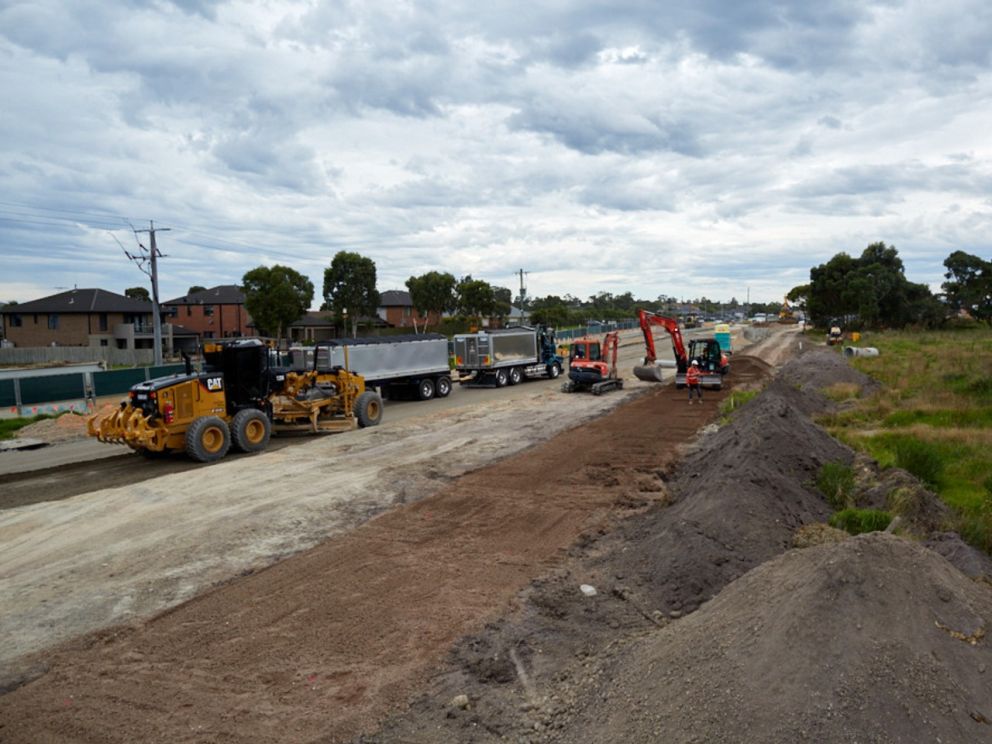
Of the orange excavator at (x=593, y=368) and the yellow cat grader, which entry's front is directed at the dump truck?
the yellow cat grader

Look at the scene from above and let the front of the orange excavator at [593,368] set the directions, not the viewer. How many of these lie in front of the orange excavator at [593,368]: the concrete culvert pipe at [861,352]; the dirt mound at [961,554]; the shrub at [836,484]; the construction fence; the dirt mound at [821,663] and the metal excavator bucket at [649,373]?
2

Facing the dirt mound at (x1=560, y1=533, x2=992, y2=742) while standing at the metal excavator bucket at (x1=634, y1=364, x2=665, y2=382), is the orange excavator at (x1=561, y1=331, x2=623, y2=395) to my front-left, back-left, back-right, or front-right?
front-right

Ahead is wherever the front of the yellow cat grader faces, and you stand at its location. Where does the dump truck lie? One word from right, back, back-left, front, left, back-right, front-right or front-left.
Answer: front

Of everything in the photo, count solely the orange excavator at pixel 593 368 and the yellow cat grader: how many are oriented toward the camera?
0

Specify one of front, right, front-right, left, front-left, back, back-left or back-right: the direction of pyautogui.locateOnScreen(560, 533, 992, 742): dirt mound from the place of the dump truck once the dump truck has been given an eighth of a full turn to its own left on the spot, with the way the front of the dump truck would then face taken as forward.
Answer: back

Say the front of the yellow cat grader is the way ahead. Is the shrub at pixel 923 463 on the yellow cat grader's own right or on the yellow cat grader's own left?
on the yellow cat grader's own right

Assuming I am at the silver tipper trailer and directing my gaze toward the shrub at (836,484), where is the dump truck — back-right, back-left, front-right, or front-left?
back-left

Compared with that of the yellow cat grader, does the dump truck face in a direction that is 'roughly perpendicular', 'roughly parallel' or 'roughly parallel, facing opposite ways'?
roughly parallel

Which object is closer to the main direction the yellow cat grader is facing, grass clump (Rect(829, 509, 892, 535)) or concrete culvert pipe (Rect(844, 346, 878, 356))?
the concrete culvert pipe

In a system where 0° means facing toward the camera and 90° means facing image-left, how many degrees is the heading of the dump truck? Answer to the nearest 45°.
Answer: approximately 225°

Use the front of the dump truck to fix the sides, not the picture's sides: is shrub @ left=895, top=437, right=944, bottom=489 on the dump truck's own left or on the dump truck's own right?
on the dump truck's own right

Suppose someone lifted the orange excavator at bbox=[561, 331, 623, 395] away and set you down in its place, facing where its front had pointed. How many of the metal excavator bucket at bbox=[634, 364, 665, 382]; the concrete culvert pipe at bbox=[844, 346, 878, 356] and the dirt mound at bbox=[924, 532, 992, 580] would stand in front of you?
2

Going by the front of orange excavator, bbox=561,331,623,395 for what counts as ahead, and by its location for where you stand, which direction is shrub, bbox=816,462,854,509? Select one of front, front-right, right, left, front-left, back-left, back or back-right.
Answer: back-right

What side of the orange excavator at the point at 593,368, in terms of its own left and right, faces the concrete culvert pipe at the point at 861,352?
front

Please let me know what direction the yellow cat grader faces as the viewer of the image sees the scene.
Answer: facing away from the viewer and to the right of the viewer

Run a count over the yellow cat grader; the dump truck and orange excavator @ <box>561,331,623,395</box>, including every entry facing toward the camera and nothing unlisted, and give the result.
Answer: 0
